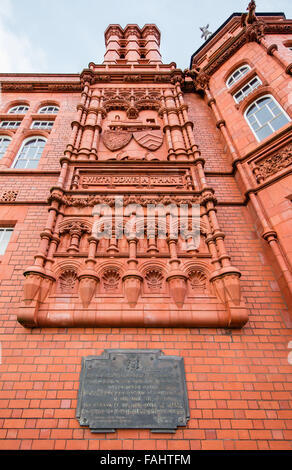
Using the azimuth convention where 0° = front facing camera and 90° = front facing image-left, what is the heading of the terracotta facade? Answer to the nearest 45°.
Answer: approximately 0°
